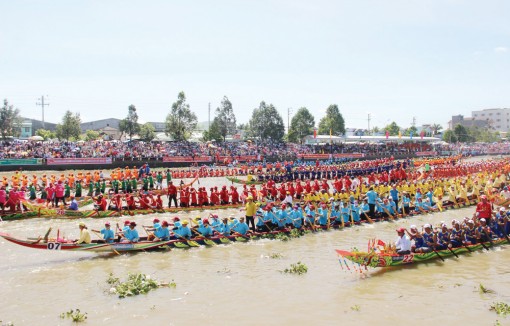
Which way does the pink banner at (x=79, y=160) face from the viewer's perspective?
toward the camera

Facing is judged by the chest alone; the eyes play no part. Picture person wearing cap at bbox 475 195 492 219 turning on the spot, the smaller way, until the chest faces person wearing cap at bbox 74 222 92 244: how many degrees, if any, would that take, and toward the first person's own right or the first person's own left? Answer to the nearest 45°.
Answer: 0° — they already face them

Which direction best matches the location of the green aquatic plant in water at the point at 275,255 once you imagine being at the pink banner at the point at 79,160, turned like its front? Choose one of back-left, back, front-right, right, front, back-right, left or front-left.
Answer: front

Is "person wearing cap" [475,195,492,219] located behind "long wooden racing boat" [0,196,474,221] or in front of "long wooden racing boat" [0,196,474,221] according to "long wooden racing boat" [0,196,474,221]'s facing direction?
behind

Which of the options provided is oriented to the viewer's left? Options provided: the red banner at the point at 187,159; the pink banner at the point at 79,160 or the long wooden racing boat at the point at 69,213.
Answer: the long wooden racing boat

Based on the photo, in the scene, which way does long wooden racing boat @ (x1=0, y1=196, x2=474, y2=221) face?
to the viewer's left

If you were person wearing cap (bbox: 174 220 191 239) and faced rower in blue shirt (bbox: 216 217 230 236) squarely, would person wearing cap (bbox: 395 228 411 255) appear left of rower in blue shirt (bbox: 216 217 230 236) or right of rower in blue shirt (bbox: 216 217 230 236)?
right

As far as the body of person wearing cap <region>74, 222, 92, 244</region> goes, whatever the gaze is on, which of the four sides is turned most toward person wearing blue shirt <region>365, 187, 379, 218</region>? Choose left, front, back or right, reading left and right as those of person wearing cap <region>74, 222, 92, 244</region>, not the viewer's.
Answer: back

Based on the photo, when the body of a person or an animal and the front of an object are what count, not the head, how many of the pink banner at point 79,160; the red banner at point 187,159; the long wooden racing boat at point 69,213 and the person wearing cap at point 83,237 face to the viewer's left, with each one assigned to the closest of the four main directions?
2

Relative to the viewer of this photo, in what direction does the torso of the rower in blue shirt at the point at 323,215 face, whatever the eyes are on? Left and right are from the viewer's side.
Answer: facing the viewer and to the left of the viewer
